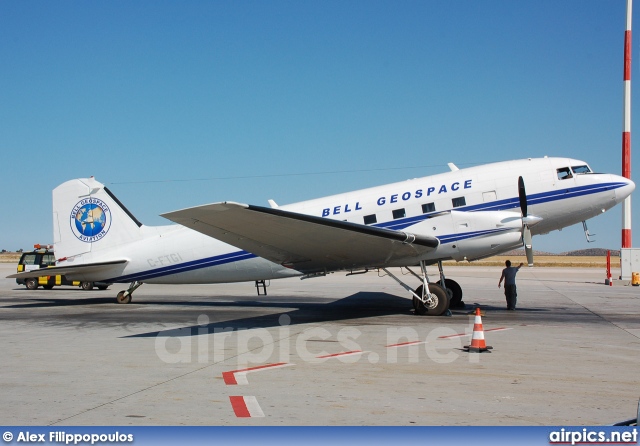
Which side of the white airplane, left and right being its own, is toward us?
right

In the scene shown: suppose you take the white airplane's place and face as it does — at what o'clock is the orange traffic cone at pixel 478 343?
The orange traffic cone is roughly at 3 o'clock from the white airplane.
